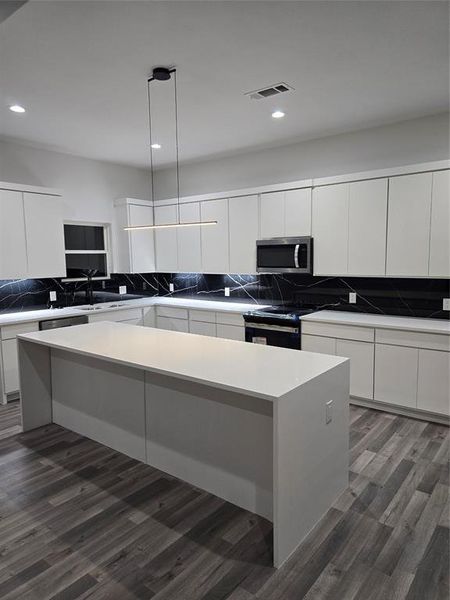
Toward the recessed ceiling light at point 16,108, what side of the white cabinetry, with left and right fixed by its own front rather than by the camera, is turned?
right

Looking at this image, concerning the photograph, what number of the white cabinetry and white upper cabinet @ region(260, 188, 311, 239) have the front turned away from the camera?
0

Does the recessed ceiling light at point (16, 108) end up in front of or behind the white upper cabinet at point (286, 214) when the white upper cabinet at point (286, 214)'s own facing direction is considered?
in front

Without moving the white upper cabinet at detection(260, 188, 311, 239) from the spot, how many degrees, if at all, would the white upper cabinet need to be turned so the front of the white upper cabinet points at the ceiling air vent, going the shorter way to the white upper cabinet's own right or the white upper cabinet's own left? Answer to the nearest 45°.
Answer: approximately 45° to the white upper cabinet's own left

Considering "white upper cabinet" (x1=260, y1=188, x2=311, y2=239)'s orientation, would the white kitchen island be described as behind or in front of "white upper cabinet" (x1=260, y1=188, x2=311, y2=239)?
in front

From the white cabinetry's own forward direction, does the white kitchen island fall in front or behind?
in front
